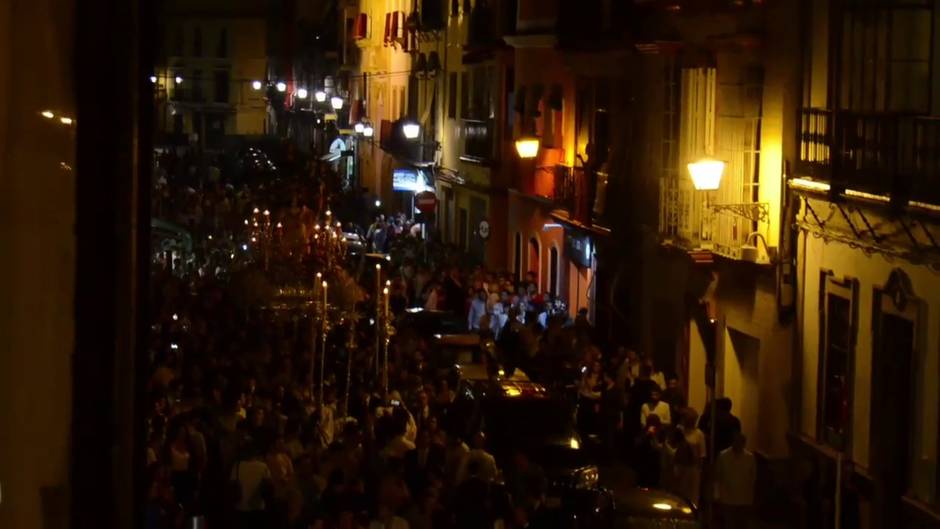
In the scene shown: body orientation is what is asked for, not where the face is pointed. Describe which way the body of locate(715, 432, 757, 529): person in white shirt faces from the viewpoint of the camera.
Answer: away from the camera
